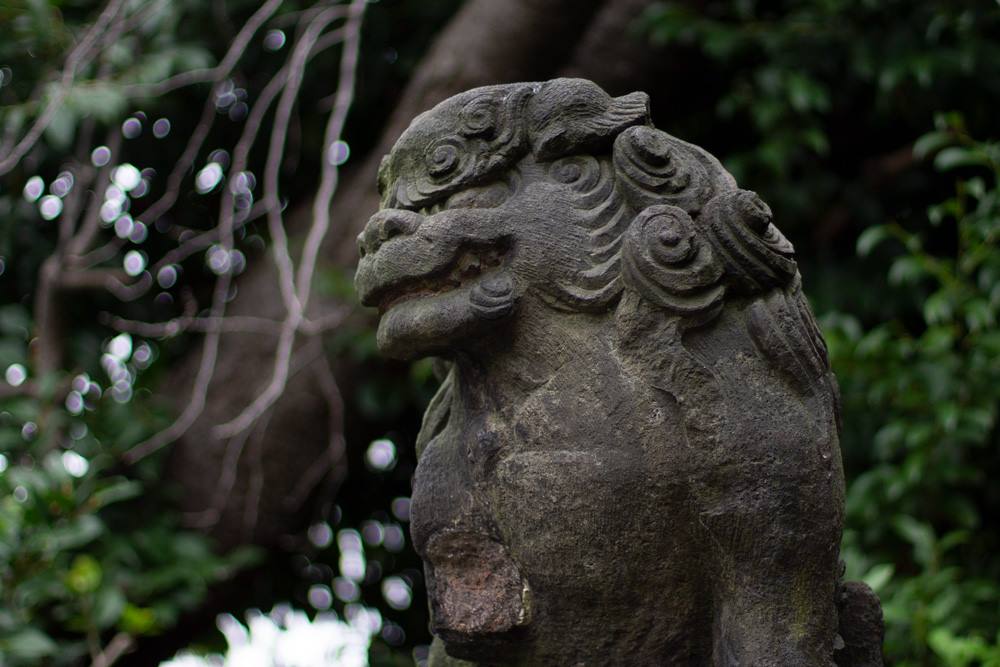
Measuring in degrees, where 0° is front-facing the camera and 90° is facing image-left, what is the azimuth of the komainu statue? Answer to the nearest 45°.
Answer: approximately 90°

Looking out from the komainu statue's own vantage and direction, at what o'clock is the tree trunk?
The tree trunk is roughly at 2 o'clock from the komainu statue.
